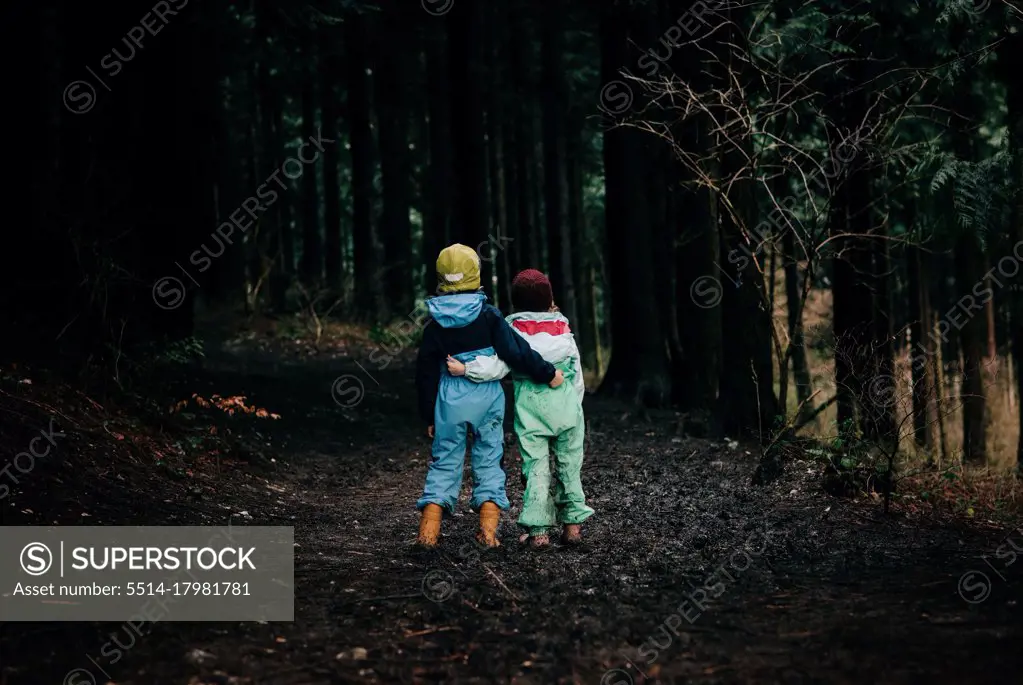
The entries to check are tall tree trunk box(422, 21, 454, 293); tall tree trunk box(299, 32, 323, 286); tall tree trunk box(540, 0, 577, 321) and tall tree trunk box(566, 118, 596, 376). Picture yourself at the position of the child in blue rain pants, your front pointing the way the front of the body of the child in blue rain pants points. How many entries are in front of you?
4

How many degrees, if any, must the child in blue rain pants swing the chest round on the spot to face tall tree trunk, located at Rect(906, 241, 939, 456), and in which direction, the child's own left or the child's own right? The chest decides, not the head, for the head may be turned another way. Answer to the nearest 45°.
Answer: approximately 45° to the child's own right

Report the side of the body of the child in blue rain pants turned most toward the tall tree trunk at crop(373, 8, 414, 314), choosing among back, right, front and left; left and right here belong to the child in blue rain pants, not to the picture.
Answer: front

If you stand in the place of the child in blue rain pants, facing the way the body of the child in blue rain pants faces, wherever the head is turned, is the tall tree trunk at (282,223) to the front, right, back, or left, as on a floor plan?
front

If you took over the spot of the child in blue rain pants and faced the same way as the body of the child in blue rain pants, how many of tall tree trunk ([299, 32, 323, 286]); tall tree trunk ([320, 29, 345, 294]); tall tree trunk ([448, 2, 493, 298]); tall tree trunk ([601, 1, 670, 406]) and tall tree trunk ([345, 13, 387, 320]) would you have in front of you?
5

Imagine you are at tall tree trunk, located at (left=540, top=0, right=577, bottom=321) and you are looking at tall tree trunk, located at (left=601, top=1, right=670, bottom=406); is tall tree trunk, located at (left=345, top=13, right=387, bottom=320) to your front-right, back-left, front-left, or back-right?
back-right

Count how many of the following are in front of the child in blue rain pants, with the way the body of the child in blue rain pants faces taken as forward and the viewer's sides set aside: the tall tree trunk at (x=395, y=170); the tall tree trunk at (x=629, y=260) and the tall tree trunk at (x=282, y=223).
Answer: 3

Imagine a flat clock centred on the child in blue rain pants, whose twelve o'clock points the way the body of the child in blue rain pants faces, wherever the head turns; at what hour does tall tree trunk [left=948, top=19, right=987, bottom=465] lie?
The tall tree trunk is roughly at 1 o'clock from the child in blue rain pants.

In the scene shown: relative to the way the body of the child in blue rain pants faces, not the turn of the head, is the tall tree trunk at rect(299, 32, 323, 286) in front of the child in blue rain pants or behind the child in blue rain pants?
in front

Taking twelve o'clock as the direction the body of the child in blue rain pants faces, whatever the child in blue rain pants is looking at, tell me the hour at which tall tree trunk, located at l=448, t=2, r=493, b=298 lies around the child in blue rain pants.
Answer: The tall tree trunk is roughly at 12 o'clock from the child in blue rain pants.

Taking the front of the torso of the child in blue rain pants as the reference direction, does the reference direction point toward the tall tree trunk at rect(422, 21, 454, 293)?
yes

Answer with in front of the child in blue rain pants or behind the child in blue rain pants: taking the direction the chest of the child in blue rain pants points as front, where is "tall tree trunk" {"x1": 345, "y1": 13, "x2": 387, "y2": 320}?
in front

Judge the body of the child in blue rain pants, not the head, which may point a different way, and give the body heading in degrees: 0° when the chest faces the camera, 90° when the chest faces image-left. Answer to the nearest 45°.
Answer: approximately 180°

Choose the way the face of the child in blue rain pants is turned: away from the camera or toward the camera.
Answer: away from the camera
